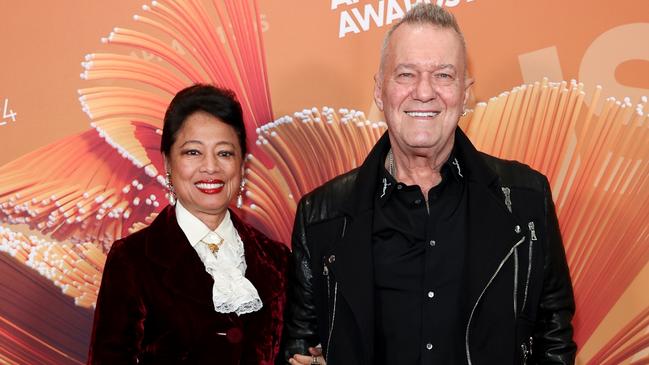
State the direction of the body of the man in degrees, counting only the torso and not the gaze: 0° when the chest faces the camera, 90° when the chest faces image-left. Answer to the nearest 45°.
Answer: approximately 0°

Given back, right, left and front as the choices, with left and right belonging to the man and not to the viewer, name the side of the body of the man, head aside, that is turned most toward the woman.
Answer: right
